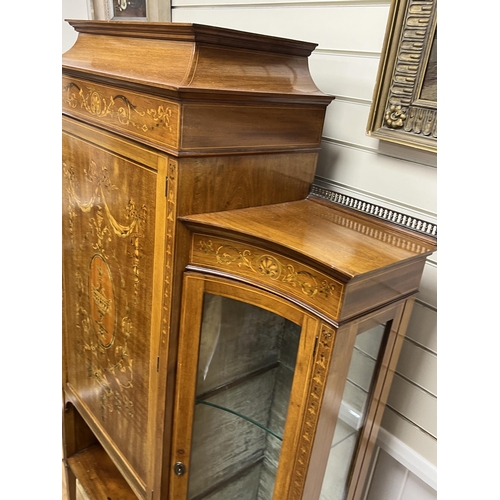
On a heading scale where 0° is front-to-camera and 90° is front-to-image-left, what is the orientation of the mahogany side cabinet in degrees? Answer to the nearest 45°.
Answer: approximately 45°

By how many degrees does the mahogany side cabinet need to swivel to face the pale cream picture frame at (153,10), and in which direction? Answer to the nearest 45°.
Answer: approximately 90° to its right
